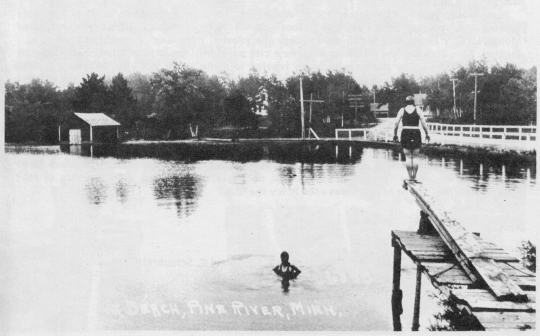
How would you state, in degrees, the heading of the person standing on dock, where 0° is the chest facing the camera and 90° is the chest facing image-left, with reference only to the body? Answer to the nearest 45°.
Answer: approximately 180°

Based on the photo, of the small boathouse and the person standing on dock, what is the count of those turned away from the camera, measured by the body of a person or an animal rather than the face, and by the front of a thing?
1

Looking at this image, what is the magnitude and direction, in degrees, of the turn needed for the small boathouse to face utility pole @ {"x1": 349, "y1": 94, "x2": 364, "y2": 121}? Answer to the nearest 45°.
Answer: approximately 90° to its left

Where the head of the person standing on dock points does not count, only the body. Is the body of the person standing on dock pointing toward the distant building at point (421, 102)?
yes

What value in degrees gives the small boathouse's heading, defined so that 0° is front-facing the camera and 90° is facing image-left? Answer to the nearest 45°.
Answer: approximately 45°

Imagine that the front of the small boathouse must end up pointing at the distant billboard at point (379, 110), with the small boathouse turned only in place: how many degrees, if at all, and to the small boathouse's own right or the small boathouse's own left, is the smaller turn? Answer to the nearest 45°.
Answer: approximately 90° to the small boathouse's own left

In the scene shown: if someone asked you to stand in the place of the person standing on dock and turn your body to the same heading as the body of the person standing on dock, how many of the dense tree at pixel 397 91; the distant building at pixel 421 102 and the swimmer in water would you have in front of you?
2
